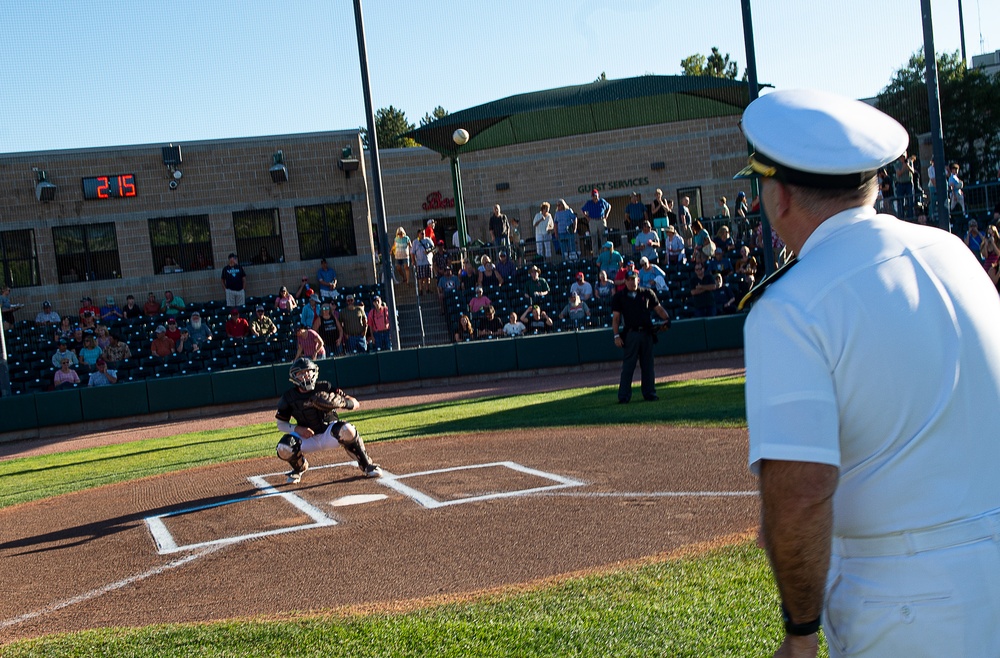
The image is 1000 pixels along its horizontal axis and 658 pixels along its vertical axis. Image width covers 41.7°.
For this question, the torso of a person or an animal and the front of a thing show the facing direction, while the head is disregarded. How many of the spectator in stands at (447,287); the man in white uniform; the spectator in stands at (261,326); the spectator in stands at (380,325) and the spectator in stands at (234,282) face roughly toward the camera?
4

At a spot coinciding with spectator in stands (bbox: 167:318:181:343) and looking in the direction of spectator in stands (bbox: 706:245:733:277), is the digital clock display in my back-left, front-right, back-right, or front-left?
back-left

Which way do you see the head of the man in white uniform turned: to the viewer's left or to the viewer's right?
to the viewer's left

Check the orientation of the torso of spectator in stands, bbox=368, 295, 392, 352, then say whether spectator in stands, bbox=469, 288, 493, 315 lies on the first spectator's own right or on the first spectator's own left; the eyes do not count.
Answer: on the first spectator's own left

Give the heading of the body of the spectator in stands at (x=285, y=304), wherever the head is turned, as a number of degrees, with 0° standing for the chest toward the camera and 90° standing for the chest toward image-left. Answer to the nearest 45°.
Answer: approximately 0°
